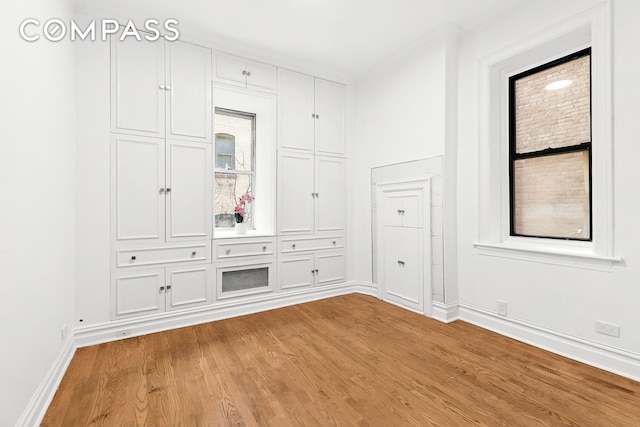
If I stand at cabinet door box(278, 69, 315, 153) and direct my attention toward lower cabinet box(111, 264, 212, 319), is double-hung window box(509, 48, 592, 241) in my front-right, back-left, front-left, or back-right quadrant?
back-left

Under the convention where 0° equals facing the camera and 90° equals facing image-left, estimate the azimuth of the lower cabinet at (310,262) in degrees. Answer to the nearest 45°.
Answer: approximately 315°

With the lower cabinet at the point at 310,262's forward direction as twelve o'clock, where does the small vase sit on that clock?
The small vase is roughly at 4 o'clock from the lower cabinet.

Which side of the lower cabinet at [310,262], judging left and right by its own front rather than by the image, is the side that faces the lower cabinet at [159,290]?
right
